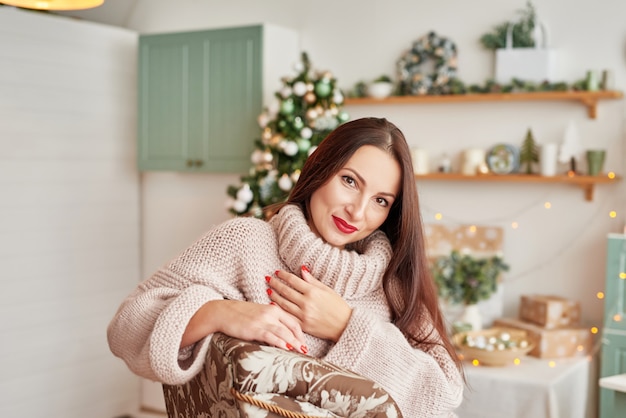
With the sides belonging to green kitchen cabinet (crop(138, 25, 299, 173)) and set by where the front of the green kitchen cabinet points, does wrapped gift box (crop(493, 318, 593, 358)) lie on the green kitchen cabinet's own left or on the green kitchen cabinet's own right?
on the green kitchen cabinet's own left

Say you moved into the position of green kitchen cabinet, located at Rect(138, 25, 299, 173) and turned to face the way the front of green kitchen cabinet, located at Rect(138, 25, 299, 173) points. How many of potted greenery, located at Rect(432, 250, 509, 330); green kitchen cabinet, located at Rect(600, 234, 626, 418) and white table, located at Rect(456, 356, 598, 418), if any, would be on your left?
3

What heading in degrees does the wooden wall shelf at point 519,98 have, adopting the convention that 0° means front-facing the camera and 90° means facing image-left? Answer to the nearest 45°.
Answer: approximately 0°

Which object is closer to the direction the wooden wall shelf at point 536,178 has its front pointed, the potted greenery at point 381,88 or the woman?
the woman
